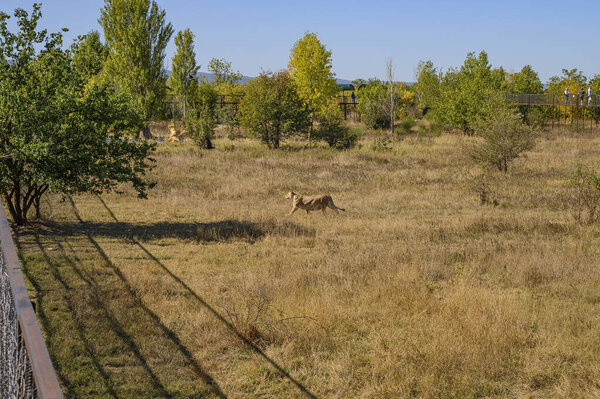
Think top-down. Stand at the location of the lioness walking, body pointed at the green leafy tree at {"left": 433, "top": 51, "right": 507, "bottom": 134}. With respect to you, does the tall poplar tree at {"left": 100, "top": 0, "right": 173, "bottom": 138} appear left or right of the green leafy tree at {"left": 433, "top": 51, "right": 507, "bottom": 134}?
left

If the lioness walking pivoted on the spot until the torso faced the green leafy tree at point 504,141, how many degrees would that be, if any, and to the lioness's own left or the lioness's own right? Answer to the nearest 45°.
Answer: approximately 135° to the lioness's own right

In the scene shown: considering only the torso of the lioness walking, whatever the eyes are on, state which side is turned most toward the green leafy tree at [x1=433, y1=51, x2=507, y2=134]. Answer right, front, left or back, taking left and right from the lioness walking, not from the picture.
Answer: right

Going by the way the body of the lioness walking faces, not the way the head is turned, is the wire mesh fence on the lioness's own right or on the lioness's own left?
on the lioness's own left

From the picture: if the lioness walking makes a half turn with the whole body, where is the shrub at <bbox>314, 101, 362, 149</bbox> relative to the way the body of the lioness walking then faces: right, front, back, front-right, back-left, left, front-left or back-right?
left

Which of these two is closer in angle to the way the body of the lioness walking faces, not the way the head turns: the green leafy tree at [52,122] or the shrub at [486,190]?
the green leafy tree

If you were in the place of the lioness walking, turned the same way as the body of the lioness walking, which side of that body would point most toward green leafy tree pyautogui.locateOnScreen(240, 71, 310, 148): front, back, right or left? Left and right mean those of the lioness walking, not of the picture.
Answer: right

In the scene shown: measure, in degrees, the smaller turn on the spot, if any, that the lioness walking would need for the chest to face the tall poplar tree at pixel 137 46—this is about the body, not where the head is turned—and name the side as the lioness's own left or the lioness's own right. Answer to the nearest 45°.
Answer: approximately 45° to the lioness's own right

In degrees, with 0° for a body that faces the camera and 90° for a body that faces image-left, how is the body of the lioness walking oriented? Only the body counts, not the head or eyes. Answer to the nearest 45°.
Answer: approximately 90°

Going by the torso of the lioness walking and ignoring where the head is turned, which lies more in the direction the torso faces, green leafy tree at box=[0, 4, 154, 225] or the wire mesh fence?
the green leafy tree

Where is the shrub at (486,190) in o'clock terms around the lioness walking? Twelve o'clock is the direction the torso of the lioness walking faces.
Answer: The shrub is roughly at 5 o'clock from the lioness walking.

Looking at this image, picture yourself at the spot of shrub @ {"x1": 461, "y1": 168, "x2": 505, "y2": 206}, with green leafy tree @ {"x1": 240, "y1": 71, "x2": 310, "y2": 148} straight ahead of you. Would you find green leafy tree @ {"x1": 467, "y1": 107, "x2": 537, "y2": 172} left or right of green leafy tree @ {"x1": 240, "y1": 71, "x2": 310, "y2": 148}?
right

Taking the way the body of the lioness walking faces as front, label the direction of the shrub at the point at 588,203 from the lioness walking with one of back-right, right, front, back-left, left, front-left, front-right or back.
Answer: back

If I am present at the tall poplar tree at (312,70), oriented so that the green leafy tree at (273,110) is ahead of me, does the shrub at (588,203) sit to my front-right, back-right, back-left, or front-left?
front-left

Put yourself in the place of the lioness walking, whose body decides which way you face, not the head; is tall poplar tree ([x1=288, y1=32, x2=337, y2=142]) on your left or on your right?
on your right

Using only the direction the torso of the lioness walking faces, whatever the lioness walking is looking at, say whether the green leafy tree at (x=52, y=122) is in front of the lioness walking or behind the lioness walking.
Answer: in front
